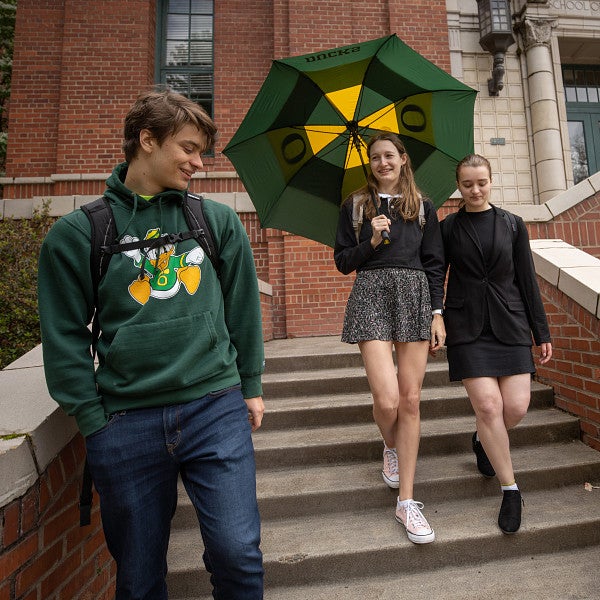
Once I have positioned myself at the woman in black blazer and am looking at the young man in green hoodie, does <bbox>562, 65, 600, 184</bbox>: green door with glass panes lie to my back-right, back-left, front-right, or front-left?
back-right

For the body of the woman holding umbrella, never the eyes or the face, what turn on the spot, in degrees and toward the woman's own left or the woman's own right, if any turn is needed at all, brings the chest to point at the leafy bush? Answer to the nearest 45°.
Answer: approximately 90° to the woman's own right

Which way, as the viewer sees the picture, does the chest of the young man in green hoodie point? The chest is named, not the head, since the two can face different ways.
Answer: toward the camera

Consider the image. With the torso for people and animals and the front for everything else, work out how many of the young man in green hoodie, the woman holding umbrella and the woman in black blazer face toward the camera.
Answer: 3

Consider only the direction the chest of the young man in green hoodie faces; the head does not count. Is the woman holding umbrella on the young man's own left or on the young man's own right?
on the young man's own left

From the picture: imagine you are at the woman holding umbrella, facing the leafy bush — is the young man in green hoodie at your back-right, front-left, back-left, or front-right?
front-left

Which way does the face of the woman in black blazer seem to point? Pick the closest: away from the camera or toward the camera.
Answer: toward the camera

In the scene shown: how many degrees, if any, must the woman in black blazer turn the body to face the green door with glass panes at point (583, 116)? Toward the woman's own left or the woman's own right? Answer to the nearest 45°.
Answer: approximately 180°

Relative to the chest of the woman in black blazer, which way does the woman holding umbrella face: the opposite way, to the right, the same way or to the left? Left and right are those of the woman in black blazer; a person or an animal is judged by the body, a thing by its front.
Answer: the same way

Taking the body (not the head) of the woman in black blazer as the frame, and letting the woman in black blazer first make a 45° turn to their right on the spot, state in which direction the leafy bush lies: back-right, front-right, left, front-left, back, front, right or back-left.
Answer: front-right

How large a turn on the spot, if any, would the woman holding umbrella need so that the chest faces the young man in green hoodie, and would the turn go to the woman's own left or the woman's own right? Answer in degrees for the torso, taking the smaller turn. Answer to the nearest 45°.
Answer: approximately 45° to the woman's own right

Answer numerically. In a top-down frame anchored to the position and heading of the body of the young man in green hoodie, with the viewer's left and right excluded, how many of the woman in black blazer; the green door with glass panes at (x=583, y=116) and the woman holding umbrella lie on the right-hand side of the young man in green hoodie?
0

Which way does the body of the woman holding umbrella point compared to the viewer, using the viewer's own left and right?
facing the viewer

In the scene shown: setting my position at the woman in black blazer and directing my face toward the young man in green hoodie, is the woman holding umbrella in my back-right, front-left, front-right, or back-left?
front-right

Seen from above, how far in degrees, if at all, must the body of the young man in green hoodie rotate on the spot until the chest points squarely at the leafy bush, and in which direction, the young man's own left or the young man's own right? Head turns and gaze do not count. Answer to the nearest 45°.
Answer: approximately 180°

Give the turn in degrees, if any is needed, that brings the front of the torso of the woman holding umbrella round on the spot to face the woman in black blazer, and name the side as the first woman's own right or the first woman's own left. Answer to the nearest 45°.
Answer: approximately 90° to the first woman's own left
